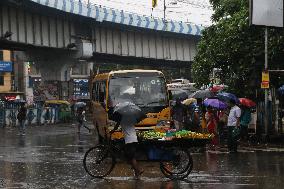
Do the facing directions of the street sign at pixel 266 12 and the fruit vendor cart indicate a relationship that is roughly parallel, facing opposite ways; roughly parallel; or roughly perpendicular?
roughly perpendicular

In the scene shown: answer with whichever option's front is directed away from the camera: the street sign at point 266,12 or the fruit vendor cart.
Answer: the street sign

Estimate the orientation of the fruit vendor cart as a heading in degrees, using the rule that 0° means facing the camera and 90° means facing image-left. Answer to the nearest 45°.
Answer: approximately 90°

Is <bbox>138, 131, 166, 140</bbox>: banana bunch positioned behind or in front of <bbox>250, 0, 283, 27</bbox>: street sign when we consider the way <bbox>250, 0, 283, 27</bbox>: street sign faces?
behind

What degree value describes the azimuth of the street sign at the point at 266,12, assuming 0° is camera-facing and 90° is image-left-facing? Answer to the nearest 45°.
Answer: approximately 180°

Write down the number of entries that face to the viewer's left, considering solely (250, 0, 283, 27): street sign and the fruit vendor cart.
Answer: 1

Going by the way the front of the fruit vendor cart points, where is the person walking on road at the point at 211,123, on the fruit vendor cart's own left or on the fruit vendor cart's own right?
on the fruit vendor cart's own right
